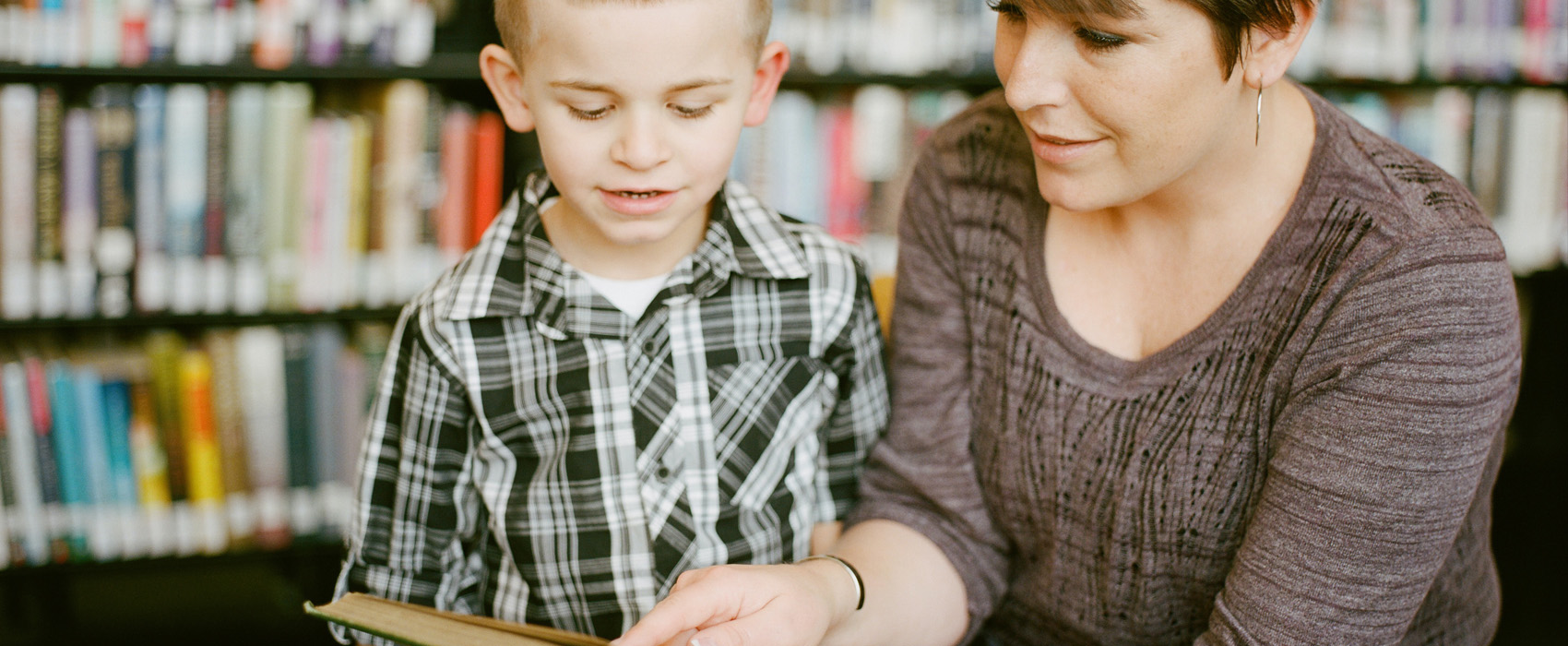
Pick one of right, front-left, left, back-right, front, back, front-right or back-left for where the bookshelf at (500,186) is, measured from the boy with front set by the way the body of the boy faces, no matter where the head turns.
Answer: back

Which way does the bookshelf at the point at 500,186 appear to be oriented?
toward the camera

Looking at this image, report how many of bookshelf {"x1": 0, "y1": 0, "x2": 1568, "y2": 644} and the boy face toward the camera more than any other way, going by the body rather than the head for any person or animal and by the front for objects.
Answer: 2

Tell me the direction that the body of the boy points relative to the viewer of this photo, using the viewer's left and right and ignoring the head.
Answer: facing the viewer

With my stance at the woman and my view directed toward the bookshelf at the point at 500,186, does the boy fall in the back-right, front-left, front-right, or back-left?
front-left

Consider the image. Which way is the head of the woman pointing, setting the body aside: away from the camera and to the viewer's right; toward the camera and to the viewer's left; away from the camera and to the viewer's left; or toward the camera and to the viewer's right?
toward the camera and to the viewer's left

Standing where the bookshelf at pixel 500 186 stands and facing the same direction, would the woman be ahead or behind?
ahead

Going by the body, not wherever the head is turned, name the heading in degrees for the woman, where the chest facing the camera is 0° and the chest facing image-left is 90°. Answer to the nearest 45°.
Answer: approximately 45°
